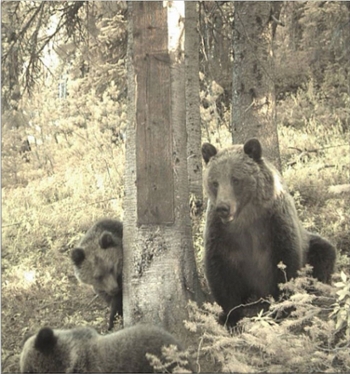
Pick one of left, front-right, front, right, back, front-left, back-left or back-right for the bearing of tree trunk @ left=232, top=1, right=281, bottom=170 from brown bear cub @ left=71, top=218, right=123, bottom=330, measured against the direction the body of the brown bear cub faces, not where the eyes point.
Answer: back-left

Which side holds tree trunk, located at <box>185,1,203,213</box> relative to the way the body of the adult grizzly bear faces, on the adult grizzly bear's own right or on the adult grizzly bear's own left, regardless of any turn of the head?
on the adult grizzly bear's own right

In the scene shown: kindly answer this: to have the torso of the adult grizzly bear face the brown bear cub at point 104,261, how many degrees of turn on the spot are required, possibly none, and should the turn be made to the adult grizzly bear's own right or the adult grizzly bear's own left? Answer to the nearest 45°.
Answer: approximately 45° to the adult grizzly bear's own right

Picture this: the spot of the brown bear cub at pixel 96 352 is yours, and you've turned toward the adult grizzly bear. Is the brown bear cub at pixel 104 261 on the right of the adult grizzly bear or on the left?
left

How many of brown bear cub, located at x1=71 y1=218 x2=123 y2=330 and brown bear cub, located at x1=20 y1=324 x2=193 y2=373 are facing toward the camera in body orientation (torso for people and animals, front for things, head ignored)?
1

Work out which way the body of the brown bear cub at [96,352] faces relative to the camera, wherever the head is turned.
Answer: to the viewer's left

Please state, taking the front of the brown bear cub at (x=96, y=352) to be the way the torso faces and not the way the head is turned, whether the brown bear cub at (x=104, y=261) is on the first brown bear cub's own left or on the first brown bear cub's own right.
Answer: on the first brown bear cub's own right

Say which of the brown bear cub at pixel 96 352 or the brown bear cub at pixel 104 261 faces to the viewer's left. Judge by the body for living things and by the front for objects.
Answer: the brown bear cub at pixel 96 352

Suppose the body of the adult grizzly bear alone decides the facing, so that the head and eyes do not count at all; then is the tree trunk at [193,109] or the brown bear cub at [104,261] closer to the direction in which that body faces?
the brown bear cub
